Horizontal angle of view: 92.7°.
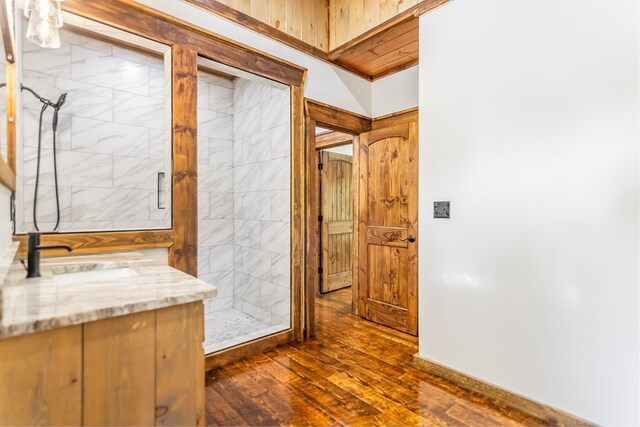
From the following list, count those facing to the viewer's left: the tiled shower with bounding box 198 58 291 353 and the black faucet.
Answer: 0

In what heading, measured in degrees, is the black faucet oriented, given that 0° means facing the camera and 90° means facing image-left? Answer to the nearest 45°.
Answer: approximately 270°

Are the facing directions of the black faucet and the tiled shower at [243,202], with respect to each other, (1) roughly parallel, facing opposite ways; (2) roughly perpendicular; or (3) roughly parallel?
roughly perpendicular

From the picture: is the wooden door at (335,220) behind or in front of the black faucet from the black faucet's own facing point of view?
in front

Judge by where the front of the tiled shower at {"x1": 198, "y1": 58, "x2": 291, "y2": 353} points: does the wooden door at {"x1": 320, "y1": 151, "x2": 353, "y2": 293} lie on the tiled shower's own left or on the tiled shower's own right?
on the tiled shower's own left

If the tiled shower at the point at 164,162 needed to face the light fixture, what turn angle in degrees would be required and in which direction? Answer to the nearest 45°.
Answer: approximately 45° to its right

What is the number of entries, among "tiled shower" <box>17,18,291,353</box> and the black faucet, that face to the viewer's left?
0

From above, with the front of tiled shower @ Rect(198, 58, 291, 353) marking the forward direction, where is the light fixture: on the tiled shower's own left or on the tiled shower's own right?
on the tiled shower's own right

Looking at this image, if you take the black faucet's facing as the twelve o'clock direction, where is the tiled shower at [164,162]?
The tiled shower is roughly at 10 o'clock from the black faucet.
